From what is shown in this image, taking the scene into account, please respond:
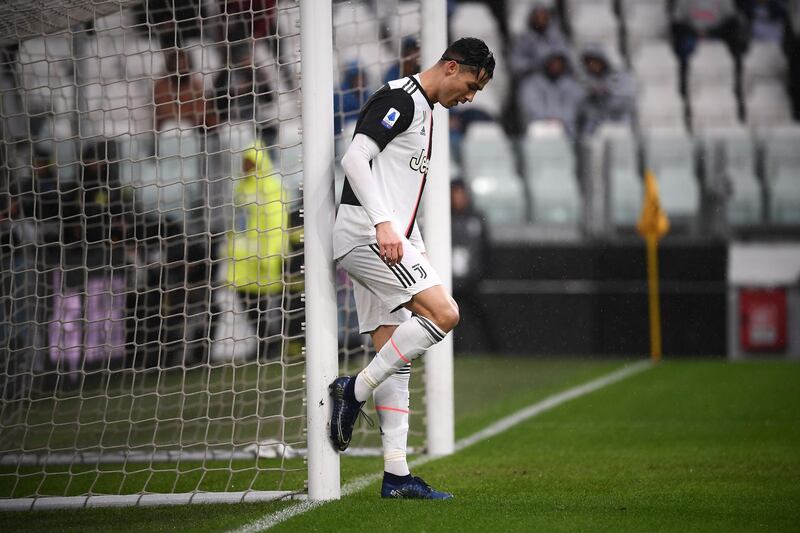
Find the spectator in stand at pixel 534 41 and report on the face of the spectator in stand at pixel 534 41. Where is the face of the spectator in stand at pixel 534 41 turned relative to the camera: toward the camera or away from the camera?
toward the camera

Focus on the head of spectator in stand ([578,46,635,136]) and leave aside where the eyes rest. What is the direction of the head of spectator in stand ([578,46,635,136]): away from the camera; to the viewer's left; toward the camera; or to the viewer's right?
toward the camera

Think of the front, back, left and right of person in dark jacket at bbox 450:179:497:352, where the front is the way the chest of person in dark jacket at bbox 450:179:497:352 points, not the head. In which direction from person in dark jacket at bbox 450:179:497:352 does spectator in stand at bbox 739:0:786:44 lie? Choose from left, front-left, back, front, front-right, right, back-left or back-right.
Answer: back

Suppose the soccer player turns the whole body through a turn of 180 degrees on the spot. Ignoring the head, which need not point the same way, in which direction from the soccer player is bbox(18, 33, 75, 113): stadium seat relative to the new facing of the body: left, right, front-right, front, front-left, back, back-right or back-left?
front-right

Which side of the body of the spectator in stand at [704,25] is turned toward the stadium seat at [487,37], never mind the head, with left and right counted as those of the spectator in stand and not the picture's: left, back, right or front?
right

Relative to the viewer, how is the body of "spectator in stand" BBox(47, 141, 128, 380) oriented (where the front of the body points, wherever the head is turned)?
toward the camera

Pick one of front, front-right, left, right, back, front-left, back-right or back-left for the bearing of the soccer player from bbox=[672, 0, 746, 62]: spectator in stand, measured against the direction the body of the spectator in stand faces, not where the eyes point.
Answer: front

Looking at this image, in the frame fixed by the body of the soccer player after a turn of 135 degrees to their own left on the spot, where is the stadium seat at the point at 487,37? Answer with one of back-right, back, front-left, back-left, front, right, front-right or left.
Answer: front-right

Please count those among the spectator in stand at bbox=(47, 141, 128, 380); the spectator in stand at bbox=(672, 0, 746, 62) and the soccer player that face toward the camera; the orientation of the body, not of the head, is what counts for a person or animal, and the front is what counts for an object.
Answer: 2

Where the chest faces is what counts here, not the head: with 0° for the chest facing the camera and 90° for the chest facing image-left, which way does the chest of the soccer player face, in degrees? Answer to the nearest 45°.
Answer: approximately 270°

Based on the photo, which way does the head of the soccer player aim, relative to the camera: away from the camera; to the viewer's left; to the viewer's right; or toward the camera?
to the viewer's right

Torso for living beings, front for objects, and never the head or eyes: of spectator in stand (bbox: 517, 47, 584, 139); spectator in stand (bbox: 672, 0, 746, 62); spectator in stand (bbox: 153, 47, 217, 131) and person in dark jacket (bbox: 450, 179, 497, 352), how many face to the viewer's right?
0

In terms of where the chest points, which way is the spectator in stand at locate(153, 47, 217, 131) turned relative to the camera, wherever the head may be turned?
toward the camera

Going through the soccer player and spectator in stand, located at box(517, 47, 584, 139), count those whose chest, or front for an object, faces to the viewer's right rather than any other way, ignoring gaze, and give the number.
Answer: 1

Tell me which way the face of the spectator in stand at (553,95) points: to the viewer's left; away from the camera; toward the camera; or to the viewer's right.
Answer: toward the camera

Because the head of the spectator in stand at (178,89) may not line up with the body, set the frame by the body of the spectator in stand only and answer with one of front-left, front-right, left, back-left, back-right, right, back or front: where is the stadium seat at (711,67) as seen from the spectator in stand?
back-left
